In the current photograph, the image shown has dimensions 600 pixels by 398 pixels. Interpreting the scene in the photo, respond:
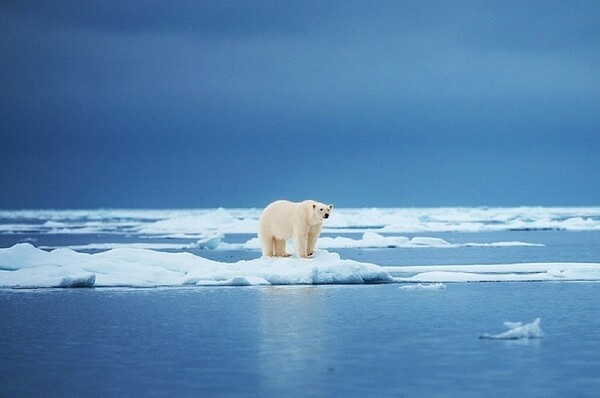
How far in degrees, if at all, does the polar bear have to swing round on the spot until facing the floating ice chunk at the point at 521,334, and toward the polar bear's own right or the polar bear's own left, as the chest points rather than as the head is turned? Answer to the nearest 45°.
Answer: approximately 45° to the polar bear's own right

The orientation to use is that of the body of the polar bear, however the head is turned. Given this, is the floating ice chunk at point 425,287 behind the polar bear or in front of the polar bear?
in front

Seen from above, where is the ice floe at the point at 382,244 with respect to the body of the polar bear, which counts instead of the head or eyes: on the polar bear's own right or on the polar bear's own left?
on the polar bear's own left

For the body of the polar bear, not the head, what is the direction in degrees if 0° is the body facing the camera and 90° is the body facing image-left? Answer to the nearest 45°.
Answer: approximately 315°
